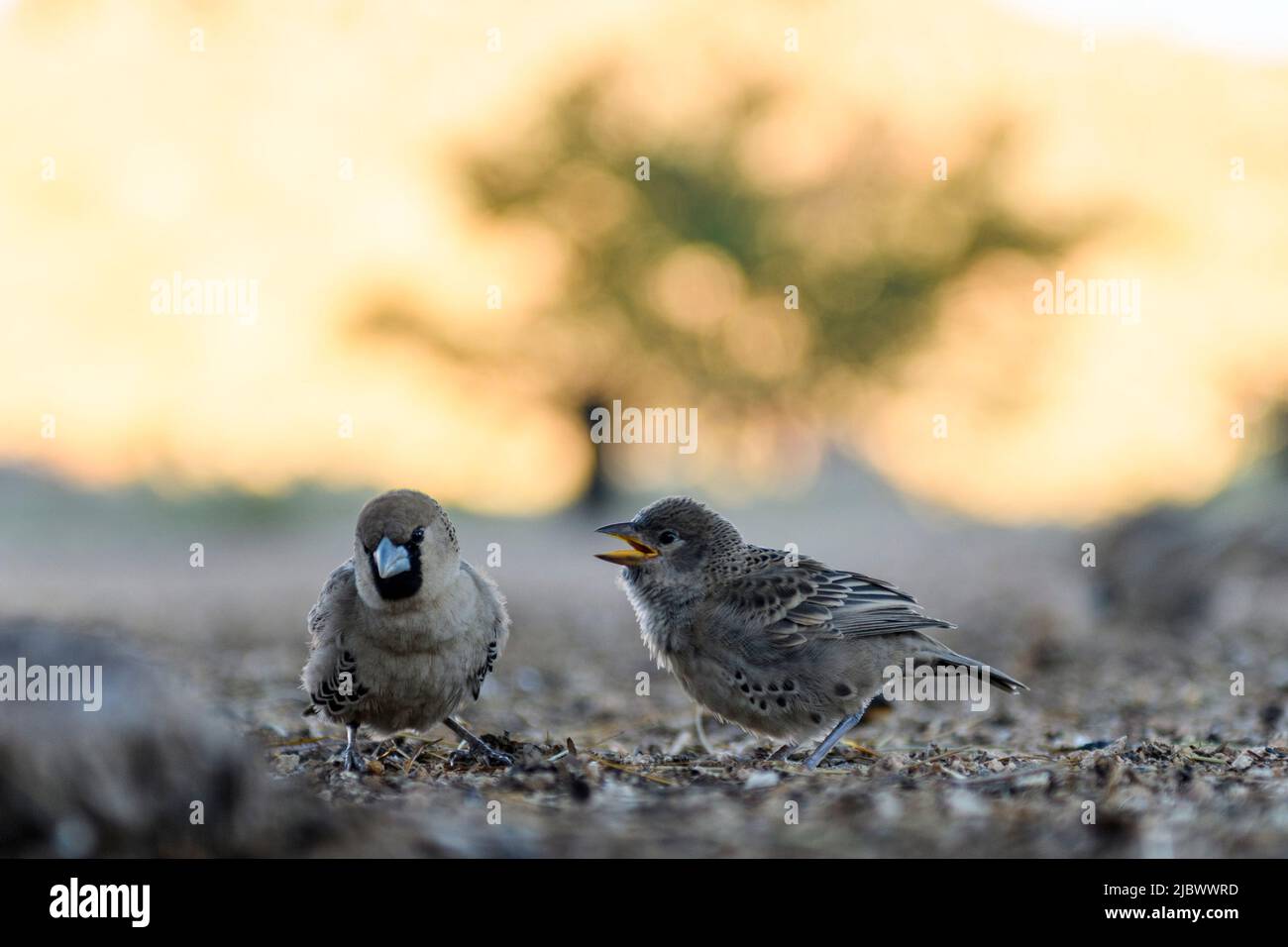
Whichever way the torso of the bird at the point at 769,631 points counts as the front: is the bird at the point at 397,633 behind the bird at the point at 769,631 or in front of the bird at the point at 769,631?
in front

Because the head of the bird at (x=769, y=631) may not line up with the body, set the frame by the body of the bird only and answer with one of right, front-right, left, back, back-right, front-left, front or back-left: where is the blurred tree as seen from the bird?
right

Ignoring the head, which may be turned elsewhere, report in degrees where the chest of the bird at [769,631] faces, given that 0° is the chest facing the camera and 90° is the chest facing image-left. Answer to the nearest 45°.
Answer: approximately 90°

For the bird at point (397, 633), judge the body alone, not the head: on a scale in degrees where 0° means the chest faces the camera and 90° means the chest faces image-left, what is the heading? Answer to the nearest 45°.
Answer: approximately 0°

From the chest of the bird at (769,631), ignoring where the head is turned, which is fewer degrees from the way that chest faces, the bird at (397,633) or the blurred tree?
the bird

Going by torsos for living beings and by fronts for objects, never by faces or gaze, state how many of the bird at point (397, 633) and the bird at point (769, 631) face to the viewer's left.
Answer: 1

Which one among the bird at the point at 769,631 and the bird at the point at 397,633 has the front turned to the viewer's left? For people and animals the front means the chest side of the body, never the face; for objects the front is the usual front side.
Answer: the bird at the point at 769,631

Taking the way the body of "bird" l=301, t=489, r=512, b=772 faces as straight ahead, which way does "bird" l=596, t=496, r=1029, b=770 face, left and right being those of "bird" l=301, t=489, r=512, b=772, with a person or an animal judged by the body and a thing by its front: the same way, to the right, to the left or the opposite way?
to the right

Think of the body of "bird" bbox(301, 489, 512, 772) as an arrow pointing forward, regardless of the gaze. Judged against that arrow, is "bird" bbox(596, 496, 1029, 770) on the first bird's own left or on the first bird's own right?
on the first bird's own left
